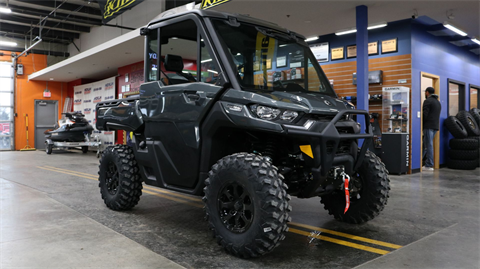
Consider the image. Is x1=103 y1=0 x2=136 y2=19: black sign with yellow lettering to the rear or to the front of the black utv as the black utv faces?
to the rear

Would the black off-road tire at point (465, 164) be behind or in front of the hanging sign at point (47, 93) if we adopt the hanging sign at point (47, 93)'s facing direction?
in front

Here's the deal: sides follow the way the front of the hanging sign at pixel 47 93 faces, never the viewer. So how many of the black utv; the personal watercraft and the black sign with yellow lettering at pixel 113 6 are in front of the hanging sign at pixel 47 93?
3

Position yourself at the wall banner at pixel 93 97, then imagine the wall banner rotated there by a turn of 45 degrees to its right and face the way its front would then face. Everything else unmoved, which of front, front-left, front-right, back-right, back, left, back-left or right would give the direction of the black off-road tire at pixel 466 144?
back-left

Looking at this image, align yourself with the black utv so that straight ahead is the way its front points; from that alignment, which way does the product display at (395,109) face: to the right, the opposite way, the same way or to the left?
to the right

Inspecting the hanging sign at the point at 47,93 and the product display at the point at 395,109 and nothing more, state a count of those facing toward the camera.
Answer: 2
